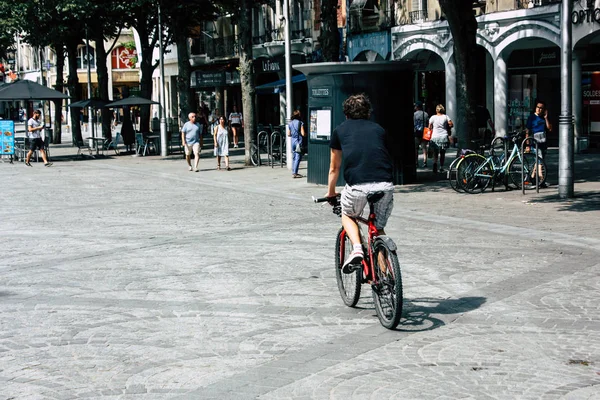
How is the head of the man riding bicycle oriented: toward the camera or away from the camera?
away from the camera

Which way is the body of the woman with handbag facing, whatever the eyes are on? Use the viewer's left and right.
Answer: facing away from the viewer

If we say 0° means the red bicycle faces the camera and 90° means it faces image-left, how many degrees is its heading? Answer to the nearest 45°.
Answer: approximately 180°

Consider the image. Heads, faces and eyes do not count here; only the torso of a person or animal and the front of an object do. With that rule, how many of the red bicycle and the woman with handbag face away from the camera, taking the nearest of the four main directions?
2

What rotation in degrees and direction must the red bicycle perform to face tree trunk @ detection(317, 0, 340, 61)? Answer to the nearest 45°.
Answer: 0° — it already faces it

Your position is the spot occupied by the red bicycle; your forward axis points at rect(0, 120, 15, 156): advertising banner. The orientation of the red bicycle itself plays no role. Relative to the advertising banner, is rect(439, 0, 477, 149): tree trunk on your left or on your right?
right
